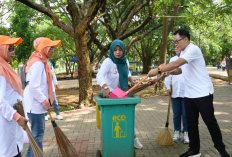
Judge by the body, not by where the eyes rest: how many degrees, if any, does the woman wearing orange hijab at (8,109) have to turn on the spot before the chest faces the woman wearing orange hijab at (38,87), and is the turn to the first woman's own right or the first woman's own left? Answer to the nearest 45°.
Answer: approximately 45° to the first woman's own left

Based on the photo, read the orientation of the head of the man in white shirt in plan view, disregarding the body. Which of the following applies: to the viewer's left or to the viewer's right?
to the viewer's left

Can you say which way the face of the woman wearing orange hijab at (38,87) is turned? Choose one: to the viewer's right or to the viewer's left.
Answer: to the viewer's right

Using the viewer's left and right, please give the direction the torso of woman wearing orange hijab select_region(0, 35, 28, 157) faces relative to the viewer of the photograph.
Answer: facing to the right of the viewer

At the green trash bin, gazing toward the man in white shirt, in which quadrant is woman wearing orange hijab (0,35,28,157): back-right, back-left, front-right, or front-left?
back-right

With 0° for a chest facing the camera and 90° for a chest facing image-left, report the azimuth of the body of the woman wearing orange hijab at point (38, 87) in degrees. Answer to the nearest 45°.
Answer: approximately 270°

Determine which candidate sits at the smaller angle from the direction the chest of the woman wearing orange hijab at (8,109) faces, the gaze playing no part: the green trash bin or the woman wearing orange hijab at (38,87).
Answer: the green trash bin

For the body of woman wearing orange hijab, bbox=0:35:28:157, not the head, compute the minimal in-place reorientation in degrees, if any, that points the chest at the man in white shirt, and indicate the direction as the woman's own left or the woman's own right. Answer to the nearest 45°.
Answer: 0° — they already face them
